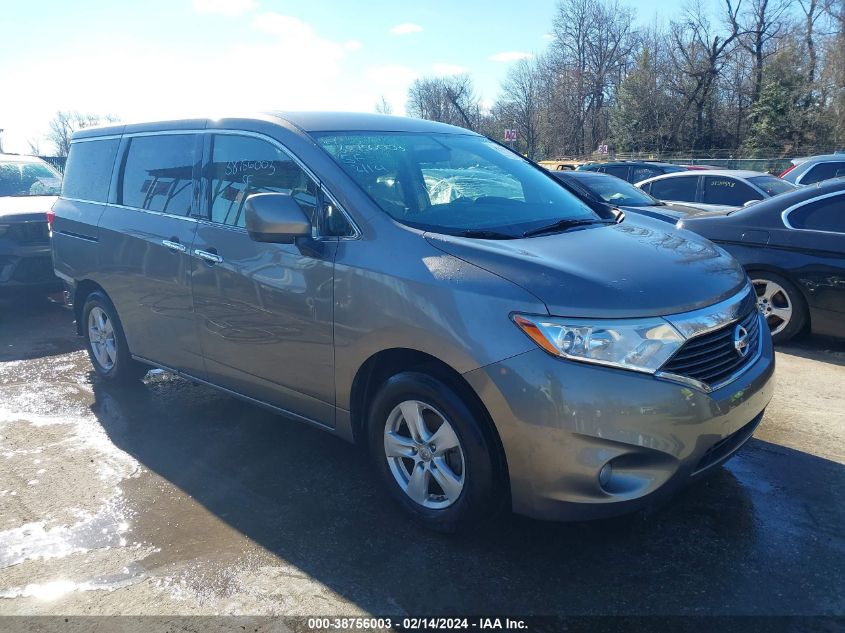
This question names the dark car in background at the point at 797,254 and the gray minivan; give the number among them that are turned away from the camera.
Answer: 0

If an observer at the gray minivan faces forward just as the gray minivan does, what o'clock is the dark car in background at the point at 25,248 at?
The dark car in background is roughly at 6 o'clock from the gray minivan.

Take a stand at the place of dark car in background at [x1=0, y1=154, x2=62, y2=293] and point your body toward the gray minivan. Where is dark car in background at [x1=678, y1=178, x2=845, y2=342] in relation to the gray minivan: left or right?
left

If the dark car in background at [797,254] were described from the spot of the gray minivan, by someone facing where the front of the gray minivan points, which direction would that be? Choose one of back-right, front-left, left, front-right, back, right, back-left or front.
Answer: left

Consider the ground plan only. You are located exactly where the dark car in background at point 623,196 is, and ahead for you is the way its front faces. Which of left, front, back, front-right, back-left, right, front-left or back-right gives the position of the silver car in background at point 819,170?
left

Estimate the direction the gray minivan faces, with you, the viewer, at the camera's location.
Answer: facing the viewer and to the right of the viewer

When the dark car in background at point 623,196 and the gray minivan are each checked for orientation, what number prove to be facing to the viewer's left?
0

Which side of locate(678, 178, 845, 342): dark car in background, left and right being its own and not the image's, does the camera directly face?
right

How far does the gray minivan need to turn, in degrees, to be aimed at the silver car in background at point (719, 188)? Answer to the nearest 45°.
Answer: approximately 90° to its left
